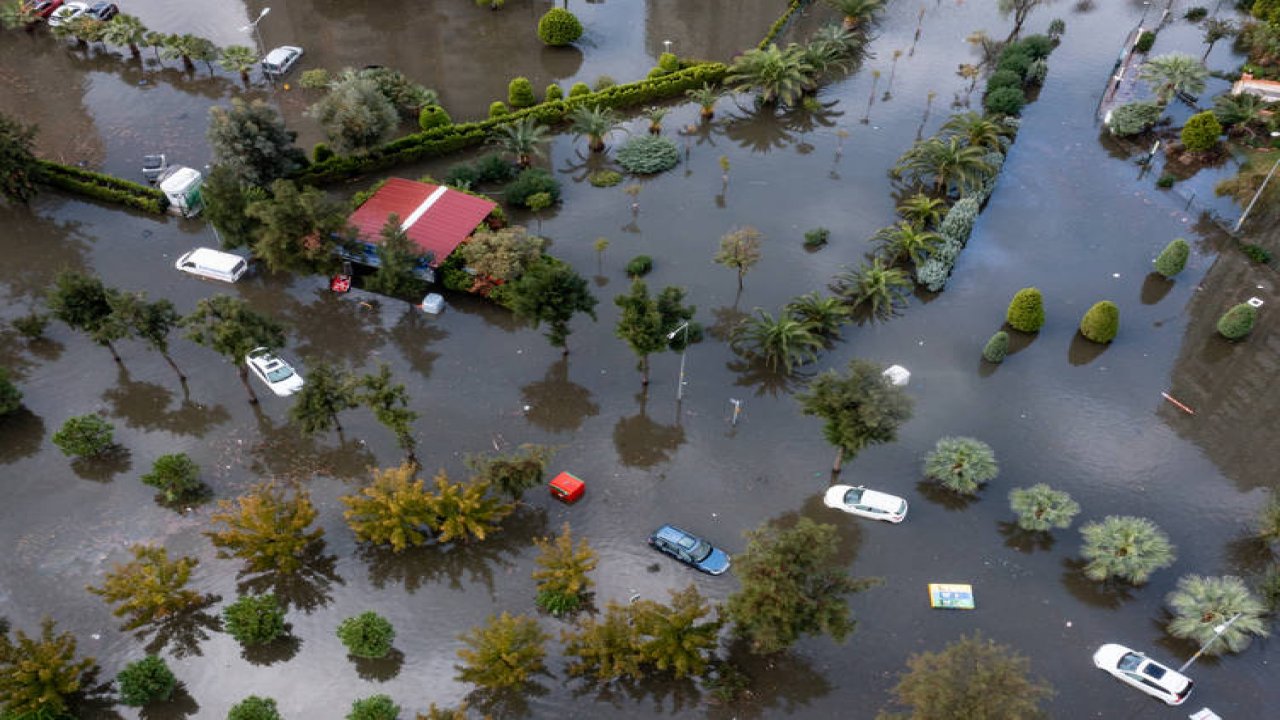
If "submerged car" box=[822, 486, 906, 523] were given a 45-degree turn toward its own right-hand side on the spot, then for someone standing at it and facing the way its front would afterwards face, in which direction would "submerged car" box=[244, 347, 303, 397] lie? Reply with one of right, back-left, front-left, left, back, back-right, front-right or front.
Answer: front-left

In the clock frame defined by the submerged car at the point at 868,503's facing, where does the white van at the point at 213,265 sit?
The white van is roughly at 12 o'clock from the submerged car.

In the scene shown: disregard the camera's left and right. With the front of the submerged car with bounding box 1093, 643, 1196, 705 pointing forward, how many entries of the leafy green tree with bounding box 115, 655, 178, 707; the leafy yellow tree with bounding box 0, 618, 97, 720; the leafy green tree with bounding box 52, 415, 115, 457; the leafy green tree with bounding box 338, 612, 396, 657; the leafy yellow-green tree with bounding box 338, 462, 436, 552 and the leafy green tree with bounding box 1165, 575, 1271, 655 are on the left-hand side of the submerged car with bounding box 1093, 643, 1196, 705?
5

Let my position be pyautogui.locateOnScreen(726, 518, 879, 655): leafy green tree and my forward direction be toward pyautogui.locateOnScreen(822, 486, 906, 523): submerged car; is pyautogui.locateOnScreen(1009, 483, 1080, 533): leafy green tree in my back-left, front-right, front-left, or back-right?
front-right

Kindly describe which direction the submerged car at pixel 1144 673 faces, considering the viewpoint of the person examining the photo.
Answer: facing away from the viewer and to the left of the viewer

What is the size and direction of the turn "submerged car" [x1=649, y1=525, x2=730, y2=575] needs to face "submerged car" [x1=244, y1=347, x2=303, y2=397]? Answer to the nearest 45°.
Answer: approximately 135° to its right

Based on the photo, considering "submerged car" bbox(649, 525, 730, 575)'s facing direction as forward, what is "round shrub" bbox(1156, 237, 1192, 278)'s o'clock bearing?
The round shrub is roughly at 9 o'clock from the submerged car.

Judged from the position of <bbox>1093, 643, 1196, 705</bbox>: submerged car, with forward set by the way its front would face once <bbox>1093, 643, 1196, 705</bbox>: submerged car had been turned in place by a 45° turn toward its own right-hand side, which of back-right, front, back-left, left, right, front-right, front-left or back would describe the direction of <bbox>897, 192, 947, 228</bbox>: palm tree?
front-left

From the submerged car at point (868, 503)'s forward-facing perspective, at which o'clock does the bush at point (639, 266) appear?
The bush is roughly at 1 o'clock from the submerged car.

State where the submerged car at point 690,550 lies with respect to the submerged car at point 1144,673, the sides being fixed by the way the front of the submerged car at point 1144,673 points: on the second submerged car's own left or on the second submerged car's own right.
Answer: on the second submerged car's own left

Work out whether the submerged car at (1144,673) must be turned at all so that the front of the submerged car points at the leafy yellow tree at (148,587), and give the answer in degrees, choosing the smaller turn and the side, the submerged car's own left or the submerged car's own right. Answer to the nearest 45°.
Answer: approximately 90° to the submerged car's own left

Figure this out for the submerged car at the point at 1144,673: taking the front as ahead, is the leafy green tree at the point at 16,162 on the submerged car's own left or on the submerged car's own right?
on the submerged car's own left
